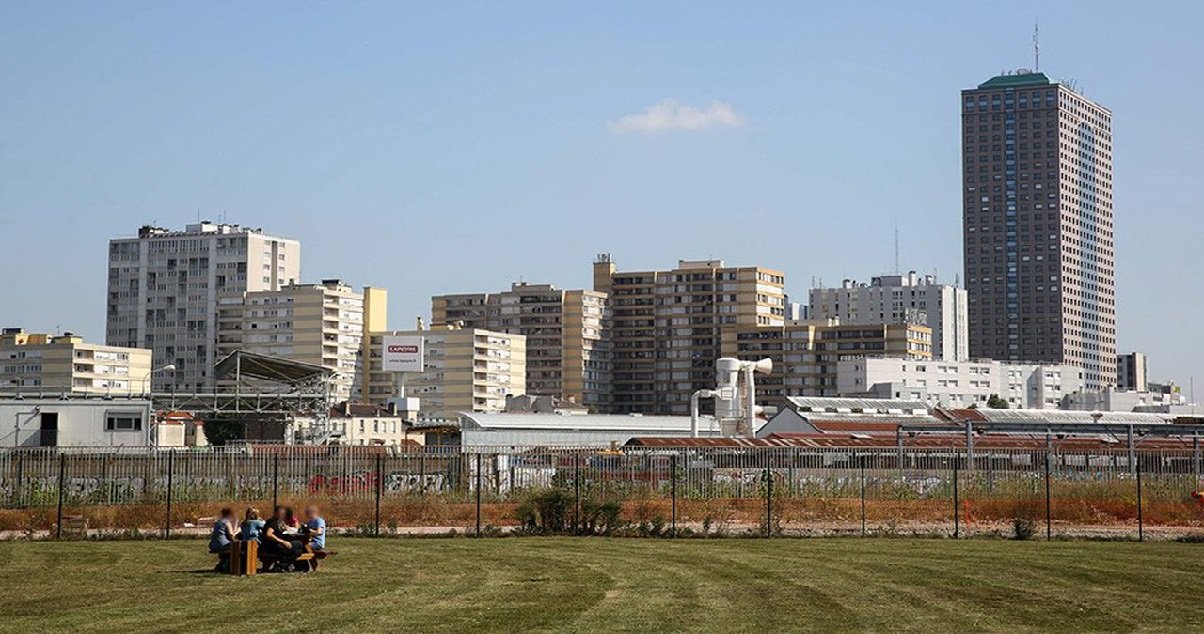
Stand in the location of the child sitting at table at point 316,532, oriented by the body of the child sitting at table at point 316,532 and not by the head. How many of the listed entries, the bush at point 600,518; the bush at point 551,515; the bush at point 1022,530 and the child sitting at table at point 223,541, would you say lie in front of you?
1

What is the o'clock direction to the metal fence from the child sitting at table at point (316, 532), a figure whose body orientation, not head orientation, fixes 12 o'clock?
The metal fence is roughly at 4 o'clock from the child sitting at table.

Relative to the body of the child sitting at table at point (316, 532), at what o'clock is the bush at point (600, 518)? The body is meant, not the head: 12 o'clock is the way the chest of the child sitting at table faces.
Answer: The bush is roughly at 4 o'clock from the child sitting at table.

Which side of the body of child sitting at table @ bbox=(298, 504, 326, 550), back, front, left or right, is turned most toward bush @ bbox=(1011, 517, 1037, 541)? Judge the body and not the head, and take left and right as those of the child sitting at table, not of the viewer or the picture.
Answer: back

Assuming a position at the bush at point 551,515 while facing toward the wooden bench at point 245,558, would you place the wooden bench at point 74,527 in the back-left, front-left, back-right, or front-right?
front-right

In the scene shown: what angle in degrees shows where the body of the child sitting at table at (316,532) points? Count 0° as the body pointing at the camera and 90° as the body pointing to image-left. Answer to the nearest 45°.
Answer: approximately 90°

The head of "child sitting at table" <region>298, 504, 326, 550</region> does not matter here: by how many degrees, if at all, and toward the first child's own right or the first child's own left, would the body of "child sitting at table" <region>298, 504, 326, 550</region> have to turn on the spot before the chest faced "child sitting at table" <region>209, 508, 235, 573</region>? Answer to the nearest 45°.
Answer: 0° — they already face them

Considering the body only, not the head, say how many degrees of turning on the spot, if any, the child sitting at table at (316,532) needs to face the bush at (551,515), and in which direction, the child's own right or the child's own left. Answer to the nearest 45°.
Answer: approximately 135° to the child's own right

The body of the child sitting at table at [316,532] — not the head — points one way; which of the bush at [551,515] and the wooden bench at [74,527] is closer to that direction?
the wooden bench

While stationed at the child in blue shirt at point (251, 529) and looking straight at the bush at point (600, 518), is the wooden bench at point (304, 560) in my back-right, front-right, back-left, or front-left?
front-right
